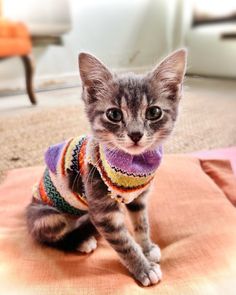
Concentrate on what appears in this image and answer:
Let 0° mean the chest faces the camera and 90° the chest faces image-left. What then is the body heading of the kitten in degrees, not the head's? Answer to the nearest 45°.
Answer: approximately 315°

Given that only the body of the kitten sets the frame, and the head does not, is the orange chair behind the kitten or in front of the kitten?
behind

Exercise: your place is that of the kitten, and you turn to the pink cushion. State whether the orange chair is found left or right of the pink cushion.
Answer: left

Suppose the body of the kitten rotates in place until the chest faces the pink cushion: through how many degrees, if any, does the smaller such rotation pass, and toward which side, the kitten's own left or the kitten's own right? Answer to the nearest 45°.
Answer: approximately 90° to the kitten's own left
